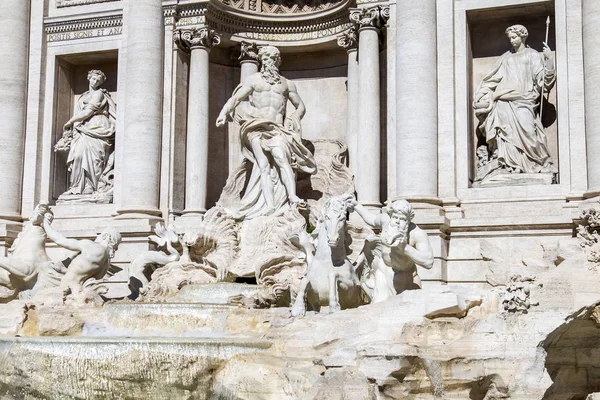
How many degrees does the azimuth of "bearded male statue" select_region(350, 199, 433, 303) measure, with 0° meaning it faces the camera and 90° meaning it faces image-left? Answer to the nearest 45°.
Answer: approximately 45°

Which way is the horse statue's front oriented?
toward the camera

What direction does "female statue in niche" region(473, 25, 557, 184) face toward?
toward the camera

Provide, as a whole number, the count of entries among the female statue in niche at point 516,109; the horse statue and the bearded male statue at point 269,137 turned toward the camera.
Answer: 3

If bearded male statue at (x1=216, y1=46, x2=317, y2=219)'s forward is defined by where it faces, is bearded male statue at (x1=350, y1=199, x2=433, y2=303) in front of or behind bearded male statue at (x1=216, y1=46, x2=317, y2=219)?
in front

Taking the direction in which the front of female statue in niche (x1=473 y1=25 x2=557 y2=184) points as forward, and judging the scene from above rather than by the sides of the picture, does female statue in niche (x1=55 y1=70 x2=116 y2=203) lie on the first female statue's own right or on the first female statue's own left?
on the first female statue's own right

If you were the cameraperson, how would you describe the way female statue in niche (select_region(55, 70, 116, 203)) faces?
facing the viewer and to the left of the viewer

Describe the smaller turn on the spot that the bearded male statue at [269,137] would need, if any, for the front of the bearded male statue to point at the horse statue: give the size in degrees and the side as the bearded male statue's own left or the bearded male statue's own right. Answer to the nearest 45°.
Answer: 0° — it already faces it

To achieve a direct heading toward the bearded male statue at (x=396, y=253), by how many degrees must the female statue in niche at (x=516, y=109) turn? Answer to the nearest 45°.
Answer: approximately 45° to its right

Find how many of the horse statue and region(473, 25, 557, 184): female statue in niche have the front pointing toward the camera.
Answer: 2

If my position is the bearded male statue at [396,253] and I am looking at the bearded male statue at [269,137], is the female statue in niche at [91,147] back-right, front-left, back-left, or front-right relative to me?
front-left

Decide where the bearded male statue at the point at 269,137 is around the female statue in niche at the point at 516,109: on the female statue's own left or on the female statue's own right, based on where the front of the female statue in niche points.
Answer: on the female statue's own right
